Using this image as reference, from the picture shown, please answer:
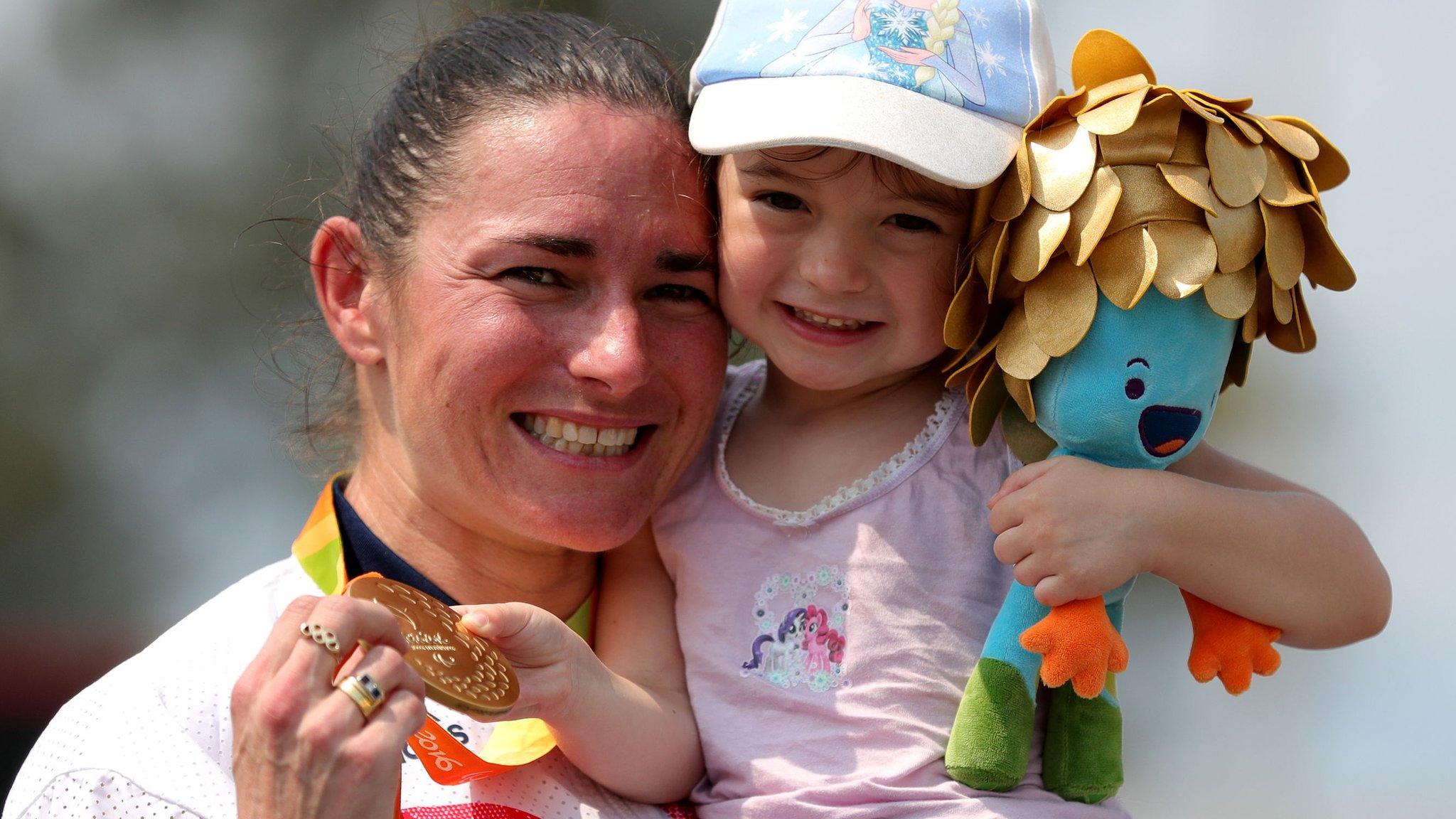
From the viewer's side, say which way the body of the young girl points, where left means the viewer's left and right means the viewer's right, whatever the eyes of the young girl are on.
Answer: facing the viewer

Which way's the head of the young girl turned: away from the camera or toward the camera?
toward the camera
